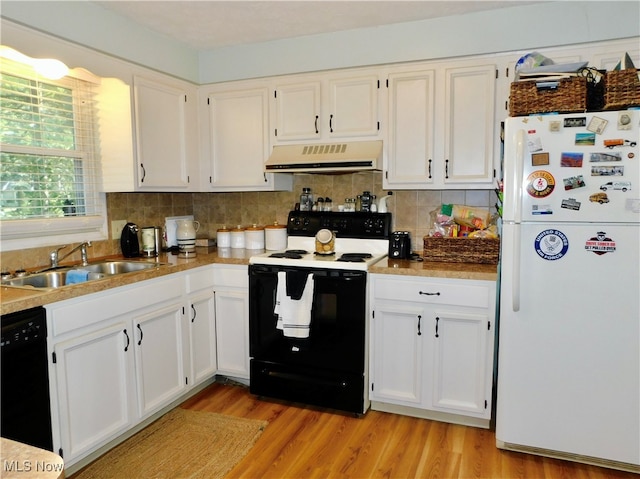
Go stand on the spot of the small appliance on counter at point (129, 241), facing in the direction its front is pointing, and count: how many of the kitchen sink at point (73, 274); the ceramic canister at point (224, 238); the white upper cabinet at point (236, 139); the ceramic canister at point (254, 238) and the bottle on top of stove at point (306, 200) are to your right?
1

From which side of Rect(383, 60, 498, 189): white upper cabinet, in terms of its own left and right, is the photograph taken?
front

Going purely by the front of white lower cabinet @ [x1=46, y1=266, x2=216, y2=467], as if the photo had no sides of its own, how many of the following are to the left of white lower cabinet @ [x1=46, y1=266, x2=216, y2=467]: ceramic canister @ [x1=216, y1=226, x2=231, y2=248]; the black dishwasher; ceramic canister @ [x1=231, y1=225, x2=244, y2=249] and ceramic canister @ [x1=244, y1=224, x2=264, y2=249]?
3

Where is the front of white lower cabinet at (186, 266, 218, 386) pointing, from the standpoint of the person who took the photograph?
facing the viewer and to the right of the viewer

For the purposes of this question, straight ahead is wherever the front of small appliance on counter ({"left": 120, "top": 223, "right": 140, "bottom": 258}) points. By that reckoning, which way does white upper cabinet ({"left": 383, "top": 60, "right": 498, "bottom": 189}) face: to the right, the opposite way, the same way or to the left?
to the right

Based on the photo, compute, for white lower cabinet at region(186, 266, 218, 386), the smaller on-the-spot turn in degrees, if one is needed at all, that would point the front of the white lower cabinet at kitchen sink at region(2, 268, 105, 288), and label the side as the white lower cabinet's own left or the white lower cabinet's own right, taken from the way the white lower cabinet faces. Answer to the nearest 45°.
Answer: approximately 135° to the white lower cabinet's own right

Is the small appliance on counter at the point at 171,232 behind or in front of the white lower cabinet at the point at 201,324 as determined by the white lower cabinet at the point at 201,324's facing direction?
behind

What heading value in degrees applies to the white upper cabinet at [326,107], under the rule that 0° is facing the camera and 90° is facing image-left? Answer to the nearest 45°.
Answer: approximately 0°

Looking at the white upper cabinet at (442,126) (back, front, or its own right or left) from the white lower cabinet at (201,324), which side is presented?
right

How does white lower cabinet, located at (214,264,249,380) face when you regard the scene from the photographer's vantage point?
facing the viewer and to the left of the viewer

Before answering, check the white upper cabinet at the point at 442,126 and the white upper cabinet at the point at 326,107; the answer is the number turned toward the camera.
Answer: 2
